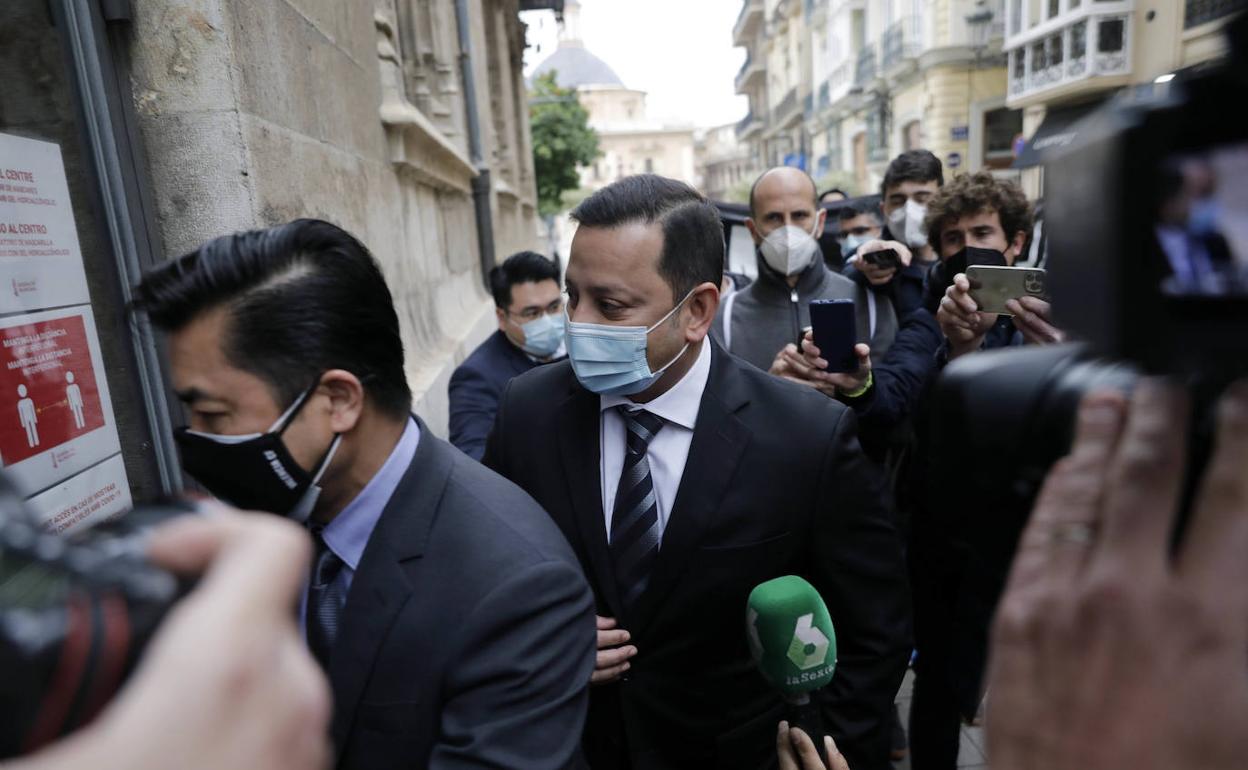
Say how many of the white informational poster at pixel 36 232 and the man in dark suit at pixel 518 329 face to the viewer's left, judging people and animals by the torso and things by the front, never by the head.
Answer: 0

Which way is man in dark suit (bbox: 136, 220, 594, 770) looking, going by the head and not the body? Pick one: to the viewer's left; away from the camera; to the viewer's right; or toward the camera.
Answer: to the viewer's left

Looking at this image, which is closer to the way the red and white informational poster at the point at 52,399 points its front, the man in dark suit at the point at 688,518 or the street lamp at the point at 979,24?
the man in dark suit

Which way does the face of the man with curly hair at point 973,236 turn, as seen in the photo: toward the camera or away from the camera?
toward the camera

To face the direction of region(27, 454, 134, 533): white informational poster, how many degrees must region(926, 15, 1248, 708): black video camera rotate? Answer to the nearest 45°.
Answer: approximately 45° to its left

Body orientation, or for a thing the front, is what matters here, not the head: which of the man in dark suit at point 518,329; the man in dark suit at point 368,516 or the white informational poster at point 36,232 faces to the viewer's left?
the man in dark suit at point 368,516

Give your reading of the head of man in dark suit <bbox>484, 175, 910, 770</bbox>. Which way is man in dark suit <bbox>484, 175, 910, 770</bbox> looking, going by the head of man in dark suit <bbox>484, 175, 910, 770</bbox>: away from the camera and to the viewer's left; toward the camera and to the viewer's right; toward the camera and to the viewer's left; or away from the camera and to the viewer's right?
toward the camera and to the viewer's left

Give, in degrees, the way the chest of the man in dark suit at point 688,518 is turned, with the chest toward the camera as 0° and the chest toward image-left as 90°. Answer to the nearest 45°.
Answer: approximately 45°

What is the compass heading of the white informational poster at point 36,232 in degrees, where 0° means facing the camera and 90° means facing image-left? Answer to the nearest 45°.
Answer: approximately 315°

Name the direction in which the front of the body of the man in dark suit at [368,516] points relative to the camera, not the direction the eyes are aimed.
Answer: to the viewer's left

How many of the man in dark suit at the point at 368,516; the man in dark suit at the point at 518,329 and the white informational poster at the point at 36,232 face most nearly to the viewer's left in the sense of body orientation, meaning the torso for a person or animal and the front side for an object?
1

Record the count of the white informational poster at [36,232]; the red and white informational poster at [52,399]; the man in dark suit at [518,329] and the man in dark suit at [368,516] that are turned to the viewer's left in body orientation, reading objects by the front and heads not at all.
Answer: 1

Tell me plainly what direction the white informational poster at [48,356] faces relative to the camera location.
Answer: facing the viewer and to the right of the viewer

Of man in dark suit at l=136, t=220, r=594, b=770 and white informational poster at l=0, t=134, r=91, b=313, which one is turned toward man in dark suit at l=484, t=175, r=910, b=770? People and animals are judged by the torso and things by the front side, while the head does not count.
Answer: the white informational poster

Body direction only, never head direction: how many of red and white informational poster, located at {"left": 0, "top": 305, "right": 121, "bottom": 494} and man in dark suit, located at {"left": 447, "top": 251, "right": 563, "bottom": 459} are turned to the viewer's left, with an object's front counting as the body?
0

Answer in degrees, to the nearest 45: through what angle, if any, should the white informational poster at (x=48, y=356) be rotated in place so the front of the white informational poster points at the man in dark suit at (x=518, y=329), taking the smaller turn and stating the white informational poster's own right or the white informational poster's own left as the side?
approximately 90° to the white informational poster's own left

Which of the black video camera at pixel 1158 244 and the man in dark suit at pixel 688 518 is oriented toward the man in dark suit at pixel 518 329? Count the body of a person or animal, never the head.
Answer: the black video camera

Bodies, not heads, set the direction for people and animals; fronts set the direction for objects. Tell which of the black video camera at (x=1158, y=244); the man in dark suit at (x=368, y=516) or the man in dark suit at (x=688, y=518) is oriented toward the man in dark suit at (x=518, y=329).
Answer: the black video camera
